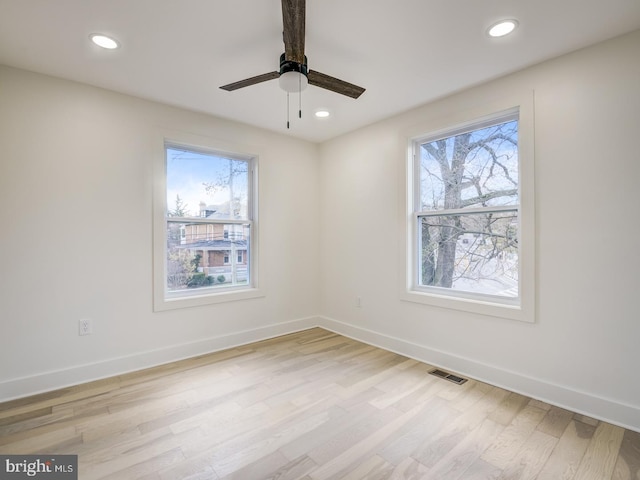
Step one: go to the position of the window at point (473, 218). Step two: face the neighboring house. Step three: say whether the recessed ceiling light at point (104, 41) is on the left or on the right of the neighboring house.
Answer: left

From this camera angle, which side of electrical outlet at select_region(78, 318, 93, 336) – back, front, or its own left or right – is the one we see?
front

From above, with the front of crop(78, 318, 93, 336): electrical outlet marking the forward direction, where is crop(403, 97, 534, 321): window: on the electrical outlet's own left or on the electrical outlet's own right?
on the electrical outlet's own left

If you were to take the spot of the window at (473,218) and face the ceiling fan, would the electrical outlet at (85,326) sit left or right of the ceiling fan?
right

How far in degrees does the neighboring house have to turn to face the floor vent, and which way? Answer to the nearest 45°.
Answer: approximately 45° to its left

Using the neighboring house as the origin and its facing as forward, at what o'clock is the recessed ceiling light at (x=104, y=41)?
The recessed ceiling light is roughly at 1 o'clock from the neighboring house.

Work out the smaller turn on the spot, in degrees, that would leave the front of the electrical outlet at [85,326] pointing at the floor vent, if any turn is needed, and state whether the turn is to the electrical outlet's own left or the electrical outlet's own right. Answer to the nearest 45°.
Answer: approximately 45° to the electrical outlet's own left

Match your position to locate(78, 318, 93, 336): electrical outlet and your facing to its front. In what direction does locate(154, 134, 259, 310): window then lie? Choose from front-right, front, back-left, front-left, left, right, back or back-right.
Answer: left

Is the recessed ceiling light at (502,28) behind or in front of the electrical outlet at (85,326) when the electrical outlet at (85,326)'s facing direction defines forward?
in front

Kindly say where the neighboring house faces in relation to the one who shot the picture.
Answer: facing the viewer
